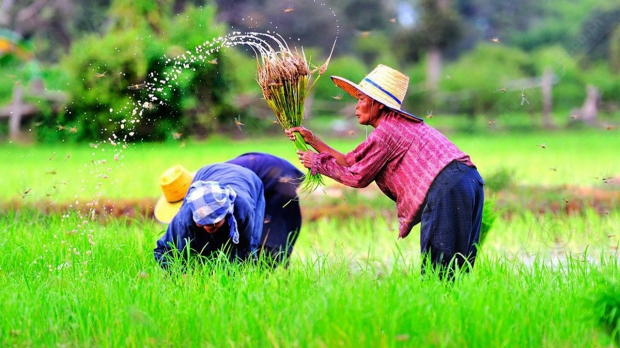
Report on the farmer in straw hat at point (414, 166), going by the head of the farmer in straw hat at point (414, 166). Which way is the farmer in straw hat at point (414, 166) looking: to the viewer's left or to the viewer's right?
to the viewer's left

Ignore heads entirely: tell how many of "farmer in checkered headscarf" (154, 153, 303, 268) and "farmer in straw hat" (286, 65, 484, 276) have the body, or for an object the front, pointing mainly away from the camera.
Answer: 0

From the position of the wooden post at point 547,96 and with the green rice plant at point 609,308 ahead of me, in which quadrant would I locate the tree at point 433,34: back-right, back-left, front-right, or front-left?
back-right

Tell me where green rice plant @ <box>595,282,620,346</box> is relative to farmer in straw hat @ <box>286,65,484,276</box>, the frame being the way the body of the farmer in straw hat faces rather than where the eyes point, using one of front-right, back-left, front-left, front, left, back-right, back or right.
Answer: back-left

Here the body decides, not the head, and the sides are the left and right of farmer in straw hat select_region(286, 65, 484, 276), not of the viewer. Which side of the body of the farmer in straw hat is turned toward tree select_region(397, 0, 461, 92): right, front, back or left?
right

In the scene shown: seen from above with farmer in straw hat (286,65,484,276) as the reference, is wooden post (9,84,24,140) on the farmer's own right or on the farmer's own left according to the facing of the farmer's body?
on the farmer's own right

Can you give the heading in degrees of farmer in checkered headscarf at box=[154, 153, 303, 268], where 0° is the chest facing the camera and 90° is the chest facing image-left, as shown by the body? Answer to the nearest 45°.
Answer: approximately 45°

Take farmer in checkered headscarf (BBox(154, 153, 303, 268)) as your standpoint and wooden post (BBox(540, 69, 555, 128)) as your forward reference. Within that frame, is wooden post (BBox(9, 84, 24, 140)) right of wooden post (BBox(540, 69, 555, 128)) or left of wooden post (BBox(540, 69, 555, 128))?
left

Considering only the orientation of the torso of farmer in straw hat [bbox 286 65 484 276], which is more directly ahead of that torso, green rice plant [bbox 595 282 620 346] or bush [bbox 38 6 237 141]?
the bush

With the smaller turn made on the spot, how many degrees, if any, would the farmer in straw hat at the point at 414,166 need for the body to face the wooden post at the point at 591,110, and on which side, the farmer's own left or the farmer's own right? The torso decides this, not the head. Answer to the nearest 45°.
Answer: approximately 90° to the farmer's own right

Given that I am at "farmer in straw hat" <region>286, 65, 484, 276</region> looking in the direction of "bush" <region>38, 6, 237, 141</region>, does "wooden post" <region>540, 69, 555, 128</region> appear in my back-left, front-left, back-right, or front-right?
front-right

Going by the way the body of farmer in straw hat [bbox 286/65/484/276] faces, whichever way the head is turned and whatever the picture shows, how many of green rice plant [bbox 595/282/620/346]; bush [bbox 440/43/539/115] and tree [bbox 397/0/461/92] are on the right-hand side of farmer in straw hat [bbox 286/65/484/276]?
2

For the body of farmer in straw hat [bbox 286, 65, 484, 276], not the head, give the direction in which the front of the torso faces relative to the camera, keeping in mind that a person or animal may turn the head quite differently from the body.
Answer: to the viewer's left
